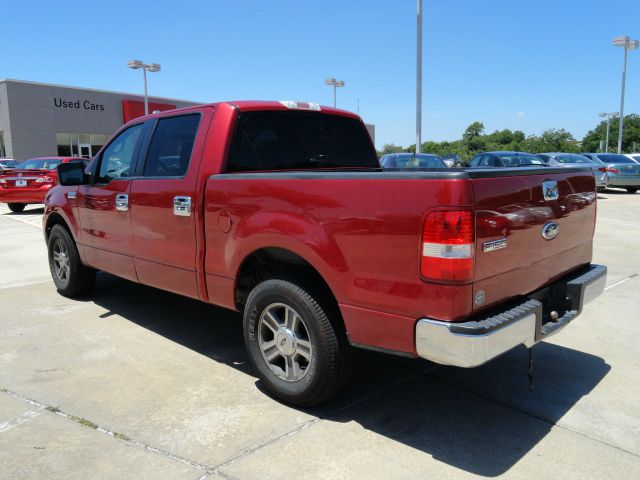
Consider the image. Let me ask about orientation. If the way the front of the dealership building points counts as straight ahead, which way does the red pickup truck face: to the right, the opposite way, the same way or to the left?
the opposite way

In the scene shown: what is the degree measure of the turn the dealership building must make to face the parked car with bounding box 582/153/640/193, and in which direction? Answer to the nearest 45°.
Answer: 0° — it already faces it

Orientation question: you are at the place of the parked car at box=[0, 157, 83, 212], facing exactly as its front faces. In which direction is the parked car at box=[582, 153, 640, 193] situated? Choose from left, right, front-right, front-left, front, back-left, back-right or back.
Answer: front-right

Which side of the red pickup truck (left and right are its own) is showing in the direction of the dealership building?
front

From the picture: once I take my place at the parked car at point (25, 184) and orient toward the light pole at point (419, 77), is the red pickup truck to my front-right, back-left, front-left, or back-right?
front-right

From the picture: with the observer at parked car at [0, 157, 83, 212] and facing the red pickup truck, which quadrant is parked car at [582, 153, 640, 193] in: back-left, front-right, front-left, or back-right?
front-left

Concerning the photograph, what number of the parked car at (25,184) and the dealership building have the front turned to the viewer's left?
0

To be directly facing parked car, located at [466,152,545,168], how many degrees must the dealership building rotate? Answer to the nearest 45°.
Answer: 0° — it already faces it

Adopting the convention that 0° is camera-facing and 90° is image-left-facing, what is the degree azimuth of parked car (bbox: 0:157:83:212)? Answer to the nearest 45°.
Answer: approximately 225°

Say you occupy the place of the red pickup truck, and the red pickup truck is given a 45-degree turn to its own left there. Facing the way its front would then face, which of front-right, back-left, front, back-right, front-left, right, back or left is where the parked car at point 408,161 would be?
right

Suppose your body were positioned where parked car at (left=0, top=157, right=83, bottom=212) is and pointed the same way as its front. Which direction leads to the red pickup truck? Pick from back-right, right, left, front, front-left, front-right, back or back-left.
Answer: back-right

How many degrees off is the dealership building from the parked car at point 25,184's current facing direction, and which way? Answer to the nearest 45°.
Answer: approximately 45° to its left

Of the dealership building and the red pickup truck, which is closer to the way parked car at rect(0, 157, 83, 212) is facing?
the dealership building

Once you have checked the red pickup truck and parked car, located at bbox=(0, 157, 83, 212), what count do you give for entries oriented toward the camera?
0

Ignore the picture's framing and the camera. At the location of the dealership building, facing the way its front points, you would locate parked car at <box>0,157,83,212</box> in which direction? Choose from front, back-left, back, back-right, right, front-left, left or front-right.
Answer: front-right

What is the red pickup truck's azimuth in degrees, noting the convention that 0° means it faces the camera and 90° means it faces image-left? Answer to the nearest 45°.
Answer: approximately 135°

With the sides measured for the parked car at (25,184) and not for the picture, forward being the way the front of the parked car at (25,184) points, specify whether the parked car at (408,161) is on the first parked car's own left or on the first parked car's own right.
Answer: on the first parked car's own right
